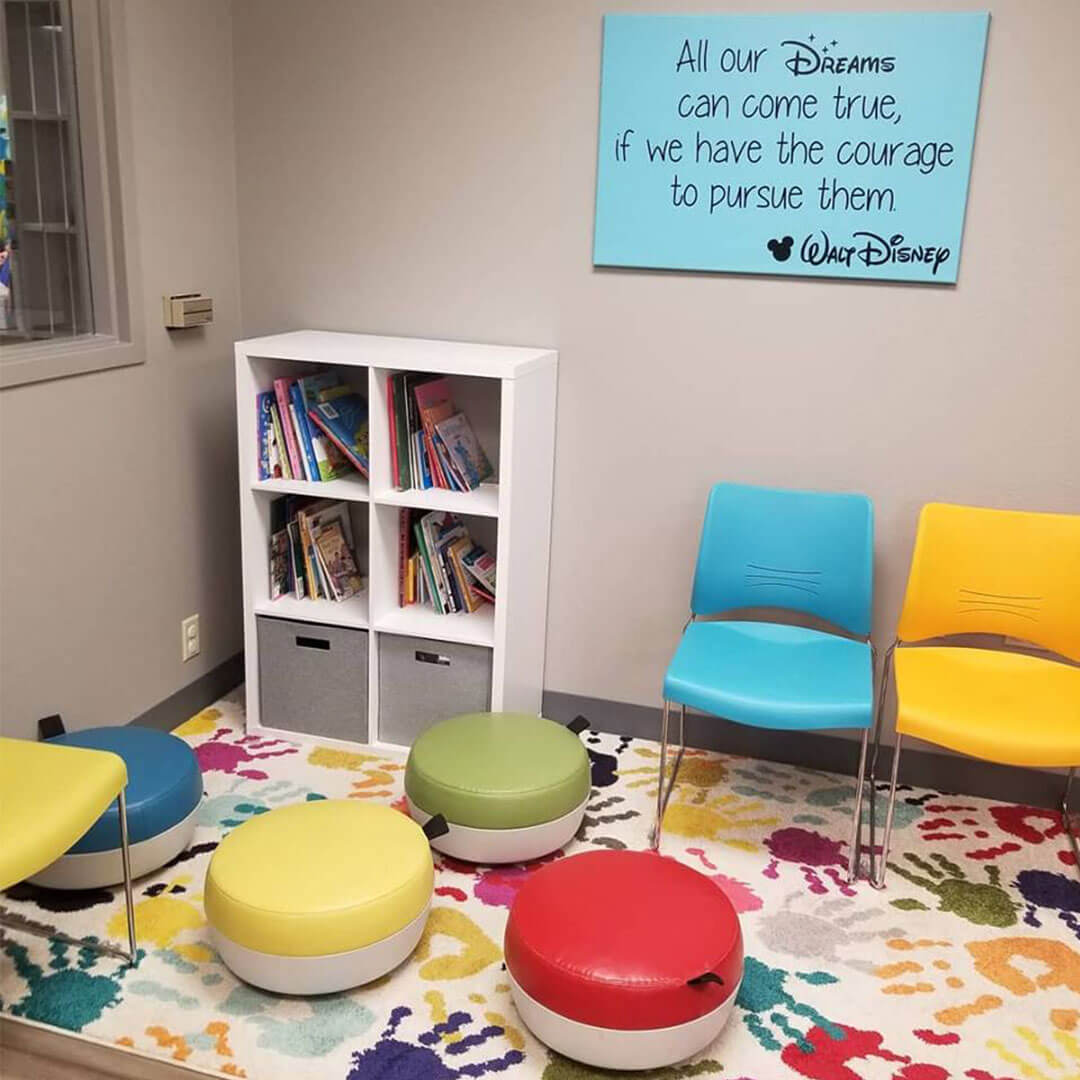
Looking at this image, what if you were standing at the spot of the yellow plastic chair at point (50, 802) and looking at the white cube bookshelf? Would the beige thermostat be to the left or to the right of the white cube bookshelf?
left

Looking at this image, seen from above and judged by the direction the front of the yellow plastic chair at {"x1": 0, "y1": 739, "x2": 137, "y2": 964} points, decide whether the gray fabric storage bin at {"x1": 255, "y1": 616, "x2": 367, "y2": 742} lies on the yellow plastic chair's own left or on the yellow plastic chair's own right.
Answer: on the yellow plastic chair's own left

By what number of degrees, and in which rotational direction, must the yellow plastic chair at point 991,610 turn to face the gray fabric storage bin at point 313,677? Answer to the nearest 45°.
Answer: approximately 90° to its right

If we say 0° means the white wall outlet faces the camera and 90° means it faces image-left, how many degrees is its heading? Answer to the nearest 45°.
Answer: approximately 315°

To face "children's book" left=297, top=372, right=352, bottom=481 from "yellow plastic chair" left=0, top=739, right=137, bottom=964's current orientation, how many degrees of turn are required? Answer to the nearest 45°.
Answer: approximately 90° to its left

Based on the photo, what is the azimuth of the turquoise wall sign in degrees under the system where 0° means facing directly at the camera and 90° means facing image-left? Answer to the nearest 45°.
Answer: approximately 0°
